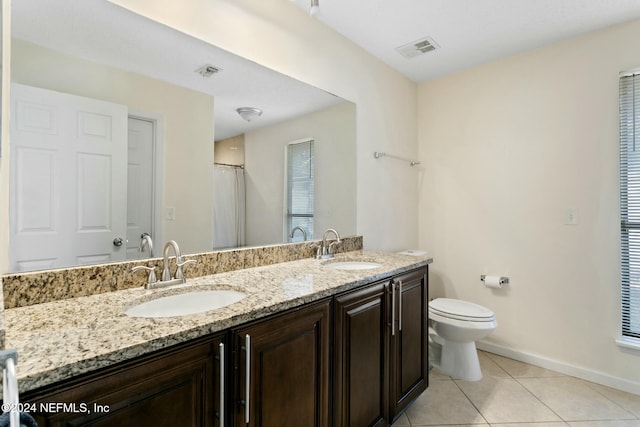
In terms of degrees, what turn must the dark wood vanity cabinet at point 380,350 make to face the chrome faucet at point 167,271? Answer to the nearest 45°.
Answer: approximately 90° to its right

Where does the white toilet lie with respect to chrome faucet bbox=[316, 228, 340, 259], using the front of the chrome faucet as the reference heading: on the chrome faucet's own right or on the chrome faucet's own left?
on the chrome faucet's own left

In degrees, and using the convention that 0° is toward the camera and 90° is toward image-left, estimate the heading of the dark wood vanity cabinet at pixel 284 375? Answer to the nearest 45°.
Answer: approximately 315°

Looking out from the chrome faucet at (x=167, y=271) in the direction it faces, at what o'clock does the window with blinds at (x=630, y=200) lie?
The window with blinds is roughly at 11 o'clock from the chrome faucet.

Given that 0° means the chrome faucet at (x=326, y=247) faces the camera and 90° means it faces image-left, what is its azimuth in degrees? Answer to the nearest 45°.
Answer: approximately 315°

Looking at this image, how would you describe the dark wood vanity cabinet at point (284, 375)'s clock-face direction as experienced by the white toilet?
The dark wood vanity cabinet is roughly at 2 o'clock from the white toilet.

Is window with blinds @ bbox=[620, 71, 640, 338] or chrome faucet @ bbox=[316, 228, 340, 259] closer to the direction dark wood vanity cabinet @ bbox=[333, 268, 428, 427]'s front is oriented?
the window with blinds
